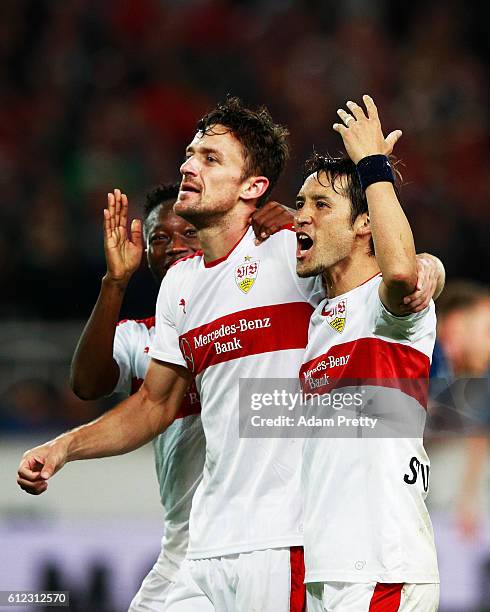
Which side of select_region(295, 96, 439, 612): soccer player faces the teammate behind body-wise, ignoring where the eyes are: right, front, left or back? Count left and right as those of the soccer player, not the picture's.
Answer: right

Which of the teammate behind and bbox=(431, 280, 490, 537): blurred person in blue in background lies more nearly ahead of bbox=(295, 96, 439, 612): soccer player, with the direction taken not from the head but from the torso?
the teammate behind

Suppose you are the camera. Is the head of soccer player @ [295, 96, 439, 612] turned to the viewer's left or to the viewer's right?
to the viewer's left

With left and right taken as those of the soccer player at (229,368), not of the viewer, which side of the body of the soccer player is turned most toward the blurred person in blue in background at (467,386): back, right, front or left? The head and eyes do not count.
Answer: back

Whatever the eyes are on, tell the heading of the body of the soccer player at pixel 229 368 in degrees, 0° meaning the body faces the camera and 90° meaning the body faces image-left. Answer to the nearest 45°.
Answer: approximately 45°

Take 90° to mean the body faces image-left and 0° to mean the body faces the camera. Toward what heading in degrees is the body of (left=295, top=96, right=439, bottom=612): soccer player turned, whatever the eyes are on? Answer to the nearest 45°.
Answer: approximately 45°
